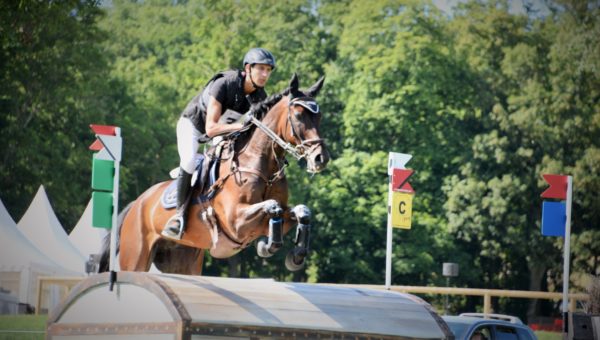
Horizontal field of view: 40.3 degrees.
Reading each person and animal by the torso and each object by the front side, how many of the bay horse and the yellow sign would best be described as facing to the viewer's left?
0

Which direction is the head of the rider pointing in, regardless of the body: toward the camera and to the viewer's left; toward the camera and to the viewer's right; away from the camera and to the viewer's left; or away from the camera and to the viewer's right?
toward the camera and to the viewer's right

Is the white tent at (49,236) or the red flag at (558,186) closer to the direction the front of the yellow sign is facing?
the red flag

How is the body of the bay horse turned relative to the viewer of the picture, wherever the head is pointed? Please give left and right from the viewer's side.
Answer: facing the viewer and to the right of the viewer

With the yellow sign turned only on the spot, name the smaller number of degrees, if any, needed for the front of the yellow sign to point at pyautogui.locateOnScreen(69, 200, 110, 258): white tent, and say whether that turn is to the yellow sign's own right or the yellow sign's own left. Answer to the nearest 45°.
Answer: approximately 135° to the yellow sign's own right

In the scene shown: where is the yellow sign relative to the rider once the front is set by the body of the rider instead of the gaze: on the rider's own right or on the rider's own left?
on the rider's own left

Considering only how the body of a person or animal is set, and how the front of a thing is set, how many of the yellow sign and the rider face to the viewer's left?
0

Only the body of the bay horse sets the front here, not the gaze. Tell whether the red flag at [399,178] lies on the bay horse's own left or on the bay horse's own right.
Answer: on the bay horse's own left

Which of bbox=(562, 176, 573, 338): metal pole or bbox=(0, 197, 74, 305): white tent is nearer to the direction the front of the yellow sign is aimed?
the metal pole

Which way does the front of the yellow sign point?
toward the camera

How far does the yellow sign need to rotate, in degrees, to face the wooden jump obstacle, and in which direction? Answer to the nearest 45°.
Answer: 0° — it already faces it

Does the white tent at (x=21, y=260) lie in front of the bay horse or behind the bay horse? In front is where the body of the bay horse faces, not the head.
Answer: behind
